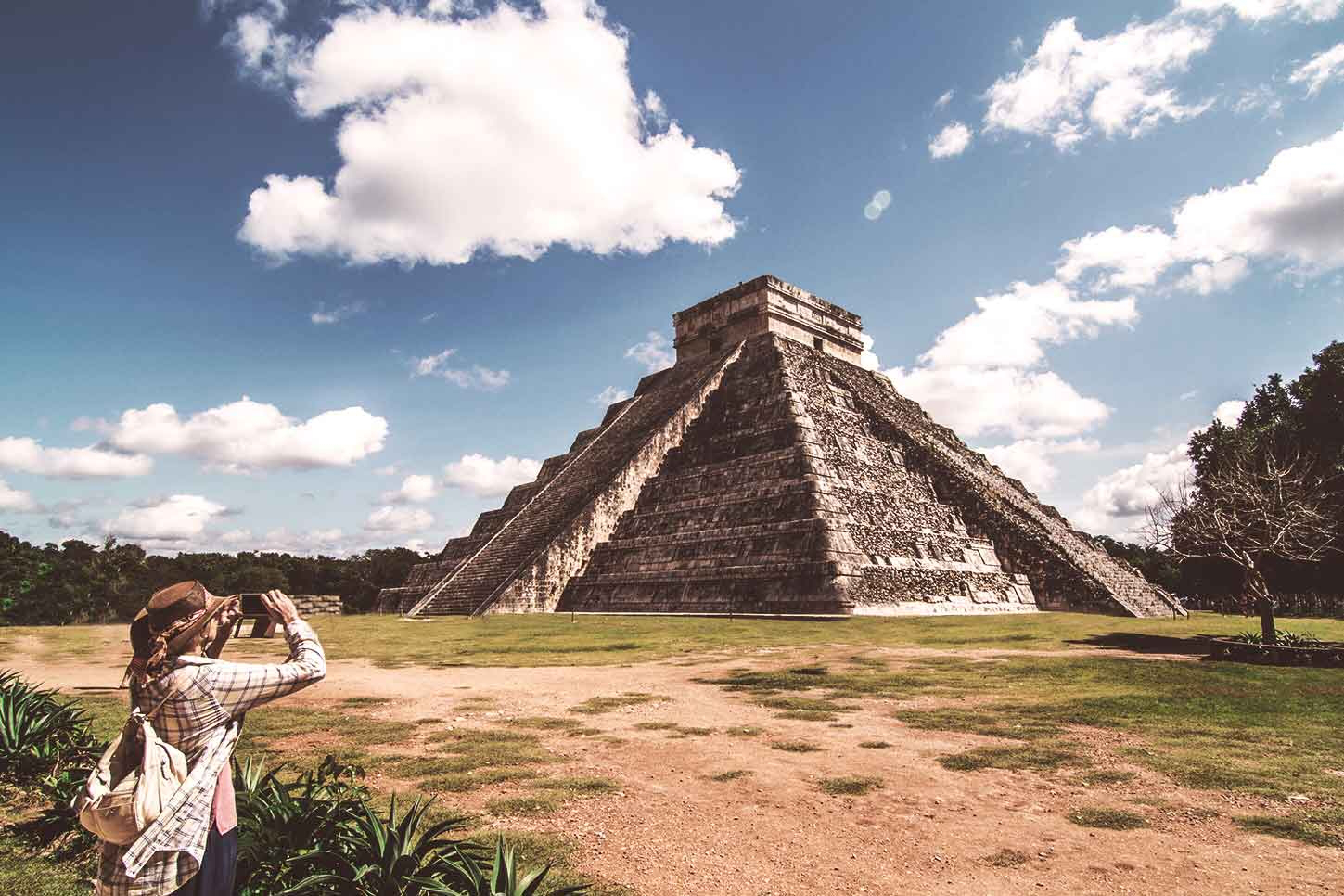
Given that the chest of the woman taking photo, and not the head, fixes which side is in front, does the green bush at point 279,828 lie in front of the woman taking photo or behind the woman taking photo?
in front

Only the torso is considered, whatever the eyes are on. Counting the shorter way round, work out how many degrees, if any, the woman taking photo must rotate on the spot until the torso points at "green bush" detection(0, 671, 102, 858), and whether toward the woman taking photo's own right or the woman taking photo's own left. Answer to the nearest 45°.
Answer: approximately 45° to the woman taking photo's own left

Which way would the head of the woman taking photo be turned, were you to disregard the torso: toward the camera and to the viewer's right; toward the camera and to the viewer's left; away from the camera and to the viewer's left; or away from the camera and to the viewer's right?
away from the camera and to the viewer's right

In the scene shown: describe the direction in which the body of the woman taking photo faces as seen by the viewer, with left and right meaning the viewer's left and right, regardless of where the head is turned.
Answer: facing away from the viewer and to the right of the viewer

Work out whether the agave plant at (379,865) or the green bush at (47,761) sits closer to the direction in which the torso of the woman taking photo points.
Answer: the agave plant

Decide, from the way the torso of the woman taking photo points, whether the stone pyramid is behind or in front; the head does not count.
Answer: in front

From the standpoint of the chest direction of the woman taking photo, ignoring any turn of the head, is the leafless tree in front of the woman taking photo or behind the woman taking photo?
in front
